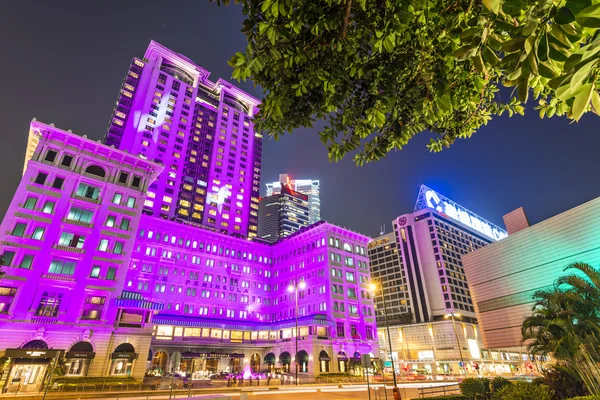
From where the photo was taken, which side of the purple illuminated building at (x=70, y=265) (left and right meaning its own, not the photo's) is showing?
front

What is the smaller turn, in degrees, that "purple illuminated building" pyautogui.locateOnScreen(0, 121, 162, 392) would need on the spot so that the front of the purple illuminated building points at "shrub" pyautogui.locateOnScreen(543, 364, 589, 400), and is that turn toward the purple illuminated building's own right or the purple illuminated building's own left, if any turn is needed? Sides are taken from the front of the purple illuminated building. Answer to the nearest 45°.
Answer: approximately 45° to the purple illuminated building's own left

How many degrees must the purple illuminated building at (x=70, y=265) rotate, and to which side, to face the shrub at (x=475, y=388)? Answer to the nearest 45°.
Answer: approximately 45° to its left

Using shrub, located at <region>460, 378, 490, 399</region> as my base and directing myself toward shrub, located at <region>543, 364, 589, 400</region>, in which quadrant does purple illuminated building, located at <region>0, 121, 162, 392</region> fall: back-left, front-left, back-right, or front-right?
back-left

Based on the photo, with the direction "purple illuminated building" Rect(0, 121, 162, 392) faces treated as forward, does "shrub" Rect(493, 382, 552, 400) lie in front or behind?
in front

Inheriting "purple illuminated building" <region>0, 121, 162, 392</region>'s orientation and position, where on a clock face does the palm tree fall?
The palm tree is roughly at 11 o'clock from the purple illuminated building.
